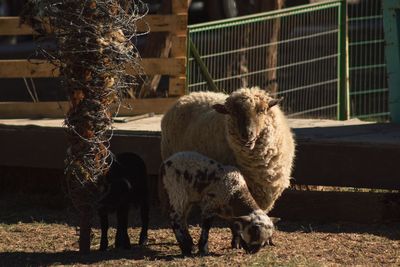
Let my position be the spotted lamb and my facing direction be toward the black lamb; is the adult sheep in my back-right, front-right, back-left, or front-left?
back-right

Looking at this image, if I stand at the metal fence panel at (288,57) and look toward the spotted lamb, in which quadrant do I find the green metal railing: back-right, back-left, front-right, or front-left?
back-left

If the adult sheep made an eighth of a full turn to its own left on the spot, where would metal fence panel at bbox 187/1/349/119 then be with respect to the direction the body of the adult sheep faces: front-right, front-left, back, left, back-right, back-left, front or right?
left

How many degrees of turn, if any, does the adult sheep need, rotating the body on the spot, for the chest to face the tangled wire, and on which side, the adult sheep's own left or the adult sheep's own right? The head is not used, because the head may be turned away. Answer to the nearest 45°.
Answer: approximately 135° to the adult sheep's own right

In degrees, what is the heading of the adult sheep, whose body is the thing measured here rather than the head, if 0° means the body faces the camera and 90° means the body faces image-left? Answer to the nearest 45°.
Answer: approximately 315°
